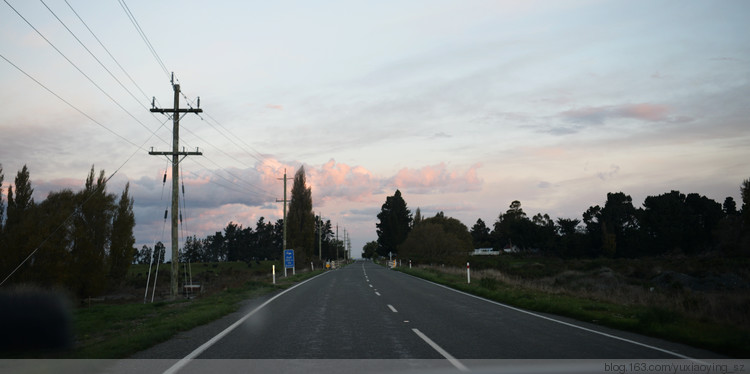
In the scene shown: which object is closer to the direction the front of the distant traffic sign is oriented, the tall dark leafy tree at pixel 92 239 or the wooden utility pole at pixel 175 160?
the wooden utility pole

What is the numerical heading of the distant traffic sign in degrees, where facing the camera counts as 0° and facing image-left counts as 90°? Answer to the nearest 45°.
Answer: approximately 0°

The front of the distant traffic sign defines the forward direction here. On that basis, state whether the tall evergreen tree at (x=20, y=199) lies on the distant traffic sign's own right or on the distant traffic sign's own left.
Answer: on the distant traffic sign's own right

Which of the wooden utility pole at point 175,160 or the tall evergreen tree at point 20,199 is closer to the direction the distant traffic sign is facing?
the wooden utility pole

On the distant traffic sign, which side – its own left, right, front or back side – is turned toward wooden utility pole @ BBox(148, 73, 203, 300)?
front

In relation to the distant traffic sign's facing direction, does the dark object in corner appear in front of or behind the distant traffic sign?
in front
